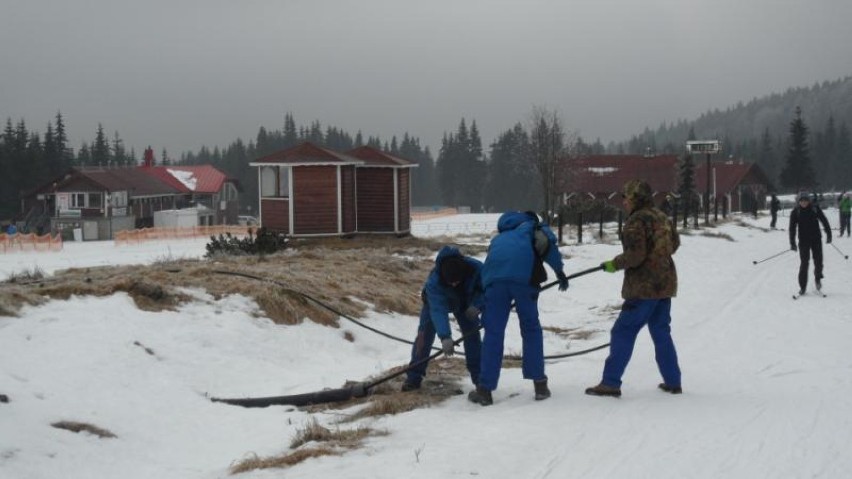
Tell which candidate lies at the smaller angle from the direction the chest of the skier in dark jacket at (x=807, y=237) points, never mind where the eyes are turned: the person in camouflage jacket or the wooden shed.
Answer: the person in camouflage jacket

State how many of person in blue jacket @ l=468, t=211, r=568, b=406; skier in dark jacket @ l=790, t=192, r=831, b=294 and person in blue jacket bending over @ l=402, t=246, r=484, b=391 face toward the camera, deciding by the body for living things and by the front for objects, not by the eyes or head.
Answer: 2

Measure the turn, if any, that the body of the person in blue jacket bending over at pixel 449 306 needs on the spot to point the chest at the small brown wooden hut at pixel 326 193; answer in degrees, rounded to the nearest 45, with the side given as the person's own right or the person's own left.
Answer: approximately 180°

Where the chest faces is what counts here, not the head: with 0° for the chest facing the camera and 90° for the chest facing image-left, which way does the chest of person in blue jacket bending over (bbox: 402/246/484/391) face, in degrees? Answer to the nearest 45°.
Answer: approximately 0°

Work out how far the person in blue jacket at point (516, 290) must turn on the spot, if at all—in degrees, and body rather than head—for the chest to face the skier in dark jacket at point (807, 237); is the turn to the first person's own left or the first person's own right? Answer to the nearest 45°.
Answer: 0° — they already face them

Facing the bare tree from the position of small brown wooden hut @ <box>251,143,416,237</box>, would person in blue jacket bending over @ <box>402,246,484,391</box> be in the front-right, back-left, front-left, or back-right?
back-right

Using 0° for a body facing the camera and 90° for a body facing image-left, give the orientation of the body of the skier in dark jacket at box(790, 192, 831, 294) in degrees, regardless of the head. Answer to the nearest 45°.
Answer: approximately 0°

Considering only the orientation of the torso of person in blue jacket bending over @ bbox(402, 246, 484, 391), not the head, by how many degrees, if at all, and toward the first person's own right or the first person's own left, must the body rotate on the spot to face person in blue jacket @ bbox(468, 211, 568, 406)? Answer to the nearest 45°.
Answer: approximately 45° to the first person's own left

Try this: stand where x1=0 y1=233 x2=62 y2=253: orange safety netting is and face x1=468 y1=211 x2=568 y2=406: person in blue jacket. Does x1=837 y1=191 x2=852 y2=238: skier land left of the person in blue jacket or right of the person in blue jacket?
left

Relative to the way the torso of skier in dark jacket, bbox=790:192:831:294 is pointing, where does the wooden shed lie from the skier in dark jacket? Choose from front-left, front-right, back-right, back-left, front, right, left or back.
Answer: back-right

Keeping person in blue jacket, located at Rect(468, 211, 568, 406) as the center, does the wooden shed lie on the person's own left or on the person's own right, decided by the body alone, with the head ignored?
on the person's own left

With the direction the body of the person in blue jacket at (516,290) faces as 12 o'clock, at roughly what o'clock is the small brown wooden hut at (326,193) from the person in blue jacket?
The small brown wooden hut is roughly at 10 o'clock from the person in blue jacket.
